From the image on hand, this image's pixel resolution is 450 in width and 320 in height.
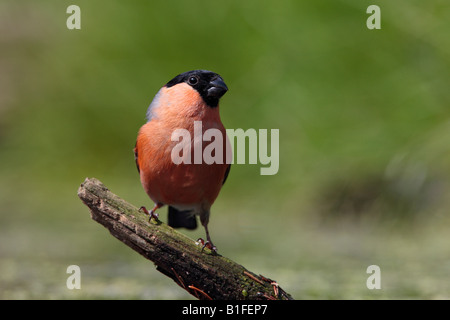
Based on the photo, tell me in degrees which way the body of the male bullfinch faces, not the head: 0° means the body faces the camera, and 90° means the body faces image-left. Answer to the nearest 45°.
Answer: approximately 0°
